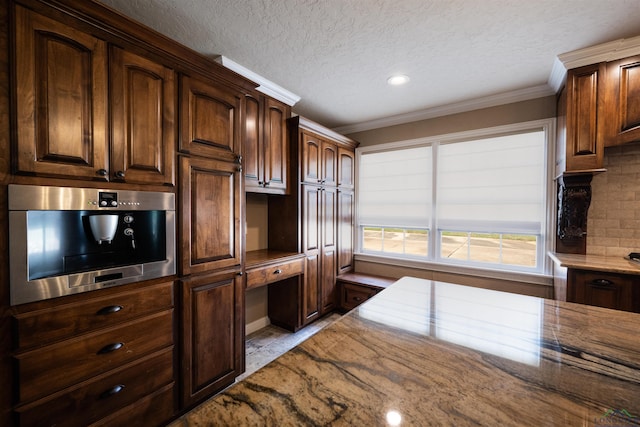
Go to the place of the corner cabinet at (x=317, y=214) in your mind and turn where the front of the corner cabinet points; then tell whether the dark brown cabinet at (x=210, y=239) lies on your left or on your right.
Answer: on your right

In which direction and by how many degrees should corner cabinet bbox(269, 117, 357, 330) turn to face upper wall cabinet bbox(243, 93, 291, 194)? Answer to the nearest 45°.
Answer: approximately 90° to its right

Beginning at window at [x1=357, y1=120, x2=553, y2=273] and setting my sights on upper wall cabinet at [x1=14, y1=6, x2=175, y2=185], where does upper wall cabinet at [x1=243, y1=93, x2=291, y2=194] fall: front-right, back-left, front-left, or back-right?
front-right

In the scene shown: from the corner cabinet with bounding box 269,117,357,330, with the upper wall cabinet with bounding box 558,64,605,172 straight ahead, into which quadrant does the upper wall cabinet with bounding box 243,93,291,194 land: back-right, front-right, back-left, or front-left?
back-right

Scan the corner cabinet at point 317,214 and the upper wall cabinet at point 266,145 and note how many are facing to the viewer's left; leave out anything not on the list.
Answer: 0

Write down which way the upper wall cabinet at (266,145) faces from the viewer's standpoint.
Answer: facing the viewer and to the right of the viewer

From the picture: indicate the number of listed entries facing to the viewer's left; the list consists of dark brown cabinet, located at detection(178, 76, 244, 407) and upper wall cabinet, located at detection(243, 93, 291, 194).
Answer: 0

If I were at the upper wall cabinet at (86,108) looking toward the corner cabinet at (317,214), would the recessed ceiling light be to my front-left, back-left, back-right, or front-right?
front-right

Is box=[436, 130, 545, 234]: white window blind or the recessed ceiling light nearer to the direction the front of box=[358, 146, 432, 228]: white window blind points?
the recessed ceiling light

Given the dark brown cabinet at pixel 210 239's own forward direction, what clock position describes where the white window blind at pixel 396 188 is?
The white window blind is roughly at 10 o'clock from the dark brown cabinet.

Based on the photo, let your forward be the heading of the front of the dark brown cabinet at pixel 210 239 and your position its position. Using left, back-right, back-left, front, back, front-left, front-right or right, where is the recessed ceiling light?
front-left

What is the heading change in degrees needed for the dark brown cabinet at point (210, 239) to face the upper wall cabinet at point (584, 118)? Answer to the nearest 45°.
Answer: approximately 45° to its left
